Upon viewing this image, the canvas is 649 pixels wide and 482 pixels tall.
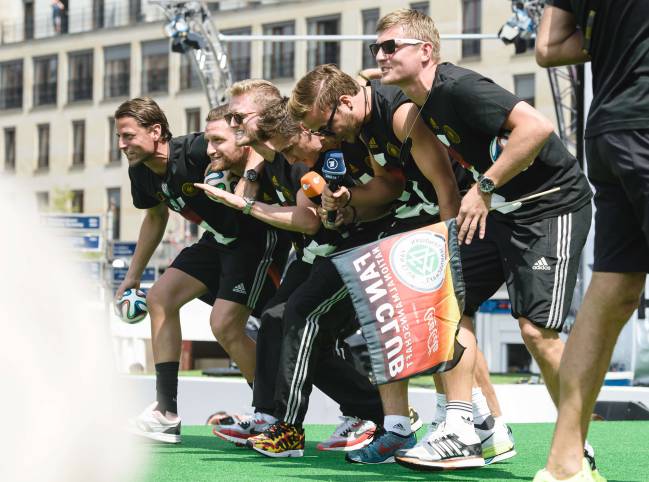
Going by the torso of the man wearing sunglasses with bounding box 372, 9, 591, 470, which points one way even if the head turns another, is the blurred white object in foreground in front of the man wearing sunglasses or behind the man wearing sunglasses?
in front

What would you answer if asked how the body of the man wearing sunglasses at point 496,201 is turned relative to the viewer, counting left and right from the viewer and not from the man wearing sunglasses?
facing the viewer and to the left of the viewer
